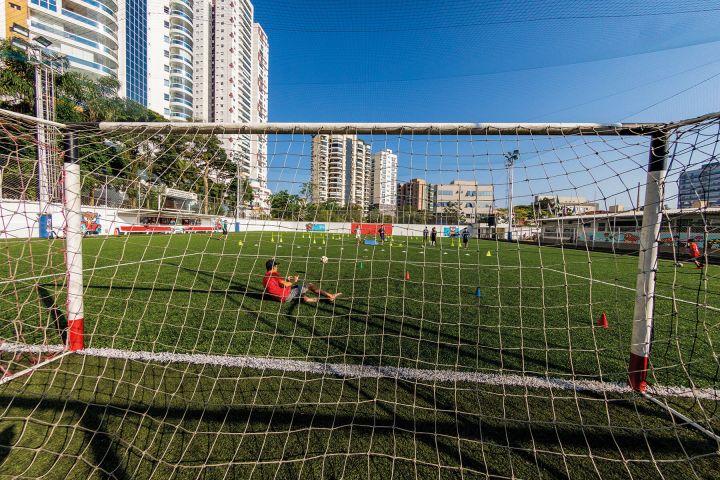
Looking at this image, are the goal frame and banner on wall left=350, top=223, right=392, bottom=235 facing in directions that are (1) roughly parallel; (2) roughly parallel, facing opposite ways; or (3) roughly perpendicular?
roughly parallel, facing opposite ways

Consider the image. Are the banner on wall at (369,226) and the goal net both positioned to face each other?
yes

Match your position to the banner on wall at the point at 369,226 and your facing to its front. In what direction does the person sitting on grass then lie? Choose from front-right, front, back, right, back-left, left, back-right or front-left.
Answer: front

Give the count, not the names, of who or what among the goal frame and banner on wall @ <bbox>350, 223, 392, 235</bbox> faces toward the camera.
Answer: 1

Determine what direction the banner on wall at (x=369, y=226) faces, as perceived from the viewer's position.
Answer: facing the viewer

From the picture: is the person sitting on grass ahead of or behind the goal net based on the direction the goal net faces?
ahead

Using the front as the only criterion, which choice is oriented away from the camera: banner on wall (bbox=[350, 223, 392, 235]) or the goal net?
the goal net

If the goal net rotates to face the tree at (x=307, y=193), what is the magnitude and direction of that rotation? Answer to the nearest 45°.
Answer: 0° — it already faces it

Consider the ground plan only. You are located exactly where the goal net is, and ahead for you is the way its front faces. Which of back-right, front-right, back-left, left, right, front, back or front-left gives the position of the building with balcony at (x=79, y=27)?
front-left

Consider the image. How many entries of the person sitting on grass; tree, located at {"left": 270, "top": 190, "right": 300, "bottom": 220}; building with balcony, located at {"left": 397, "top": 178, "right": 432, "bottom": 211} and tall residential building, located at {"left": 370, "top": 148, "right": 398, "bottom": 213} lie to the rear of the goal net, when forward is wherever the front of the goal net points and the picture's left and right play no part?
0

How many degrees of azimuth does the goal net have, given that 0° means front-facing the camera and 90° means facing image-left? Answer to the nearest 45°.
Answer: approximately 180°

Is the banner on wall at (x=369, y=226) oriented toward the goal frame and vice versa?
yes

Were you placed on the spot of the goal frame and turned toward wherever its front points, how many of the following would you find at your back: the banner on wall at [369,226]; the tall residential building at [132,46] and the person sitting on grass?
0

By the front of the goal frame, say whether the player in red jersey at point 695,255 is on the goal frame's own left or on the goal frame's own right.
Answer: on the goal frame's own right
